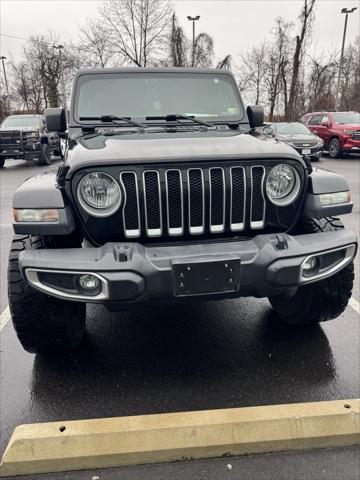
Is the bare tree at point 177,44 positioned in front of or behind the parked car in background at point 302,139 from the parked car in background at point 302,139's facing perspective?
behind

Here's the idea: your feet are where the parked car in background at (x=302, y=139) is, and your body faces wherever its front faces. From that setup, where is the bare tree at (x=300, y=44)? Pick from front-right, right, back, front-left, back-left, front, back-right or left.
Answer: back-left

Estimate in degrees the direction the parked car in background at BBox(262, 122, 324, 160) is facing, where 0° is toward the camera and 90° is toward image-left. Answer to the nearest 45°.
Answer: approximately 315°

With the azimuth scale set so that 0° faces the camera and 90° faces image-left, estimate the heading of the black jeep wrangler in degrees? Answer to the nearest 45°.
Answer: approximately 0°

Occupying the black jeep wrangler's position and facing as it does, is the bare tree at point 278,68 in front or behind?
behind

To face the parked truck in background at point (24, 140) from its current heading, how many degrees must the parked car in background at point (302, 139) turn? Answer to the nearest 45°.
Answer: approximately 135° to its right

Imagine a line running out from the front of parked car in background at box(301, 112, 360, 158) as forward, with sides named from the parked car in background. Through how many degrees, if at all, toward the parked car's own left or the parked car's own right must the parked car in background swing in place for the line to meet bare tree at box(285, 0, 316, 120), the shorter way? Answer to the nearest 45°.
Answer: approximately 135° to the parked car's own left

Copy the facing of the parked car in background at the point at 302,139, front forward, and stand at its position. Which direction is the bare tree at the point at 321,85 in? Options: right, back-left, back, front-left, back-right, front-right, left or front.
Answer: back-left

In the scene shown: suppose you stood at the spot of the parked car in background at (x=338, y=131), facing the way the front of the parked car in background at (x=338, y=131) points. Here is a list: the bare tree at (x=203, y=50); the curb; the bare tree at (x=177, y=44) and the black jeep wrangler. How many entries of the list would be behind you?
2

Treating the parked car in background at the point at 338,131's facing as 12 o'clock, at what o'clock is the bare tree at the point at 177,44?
The bare tree is roughly at 6 o'clock from the parked car in background.

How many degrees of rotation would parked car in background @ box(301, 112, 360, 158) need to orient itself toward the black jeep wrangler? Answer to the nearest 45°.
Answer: approximately 45° to its right

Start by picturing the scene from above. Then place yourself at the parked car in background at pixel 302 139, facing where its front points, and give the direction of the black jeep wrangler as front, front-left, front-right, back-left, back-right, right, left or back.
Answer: front-right

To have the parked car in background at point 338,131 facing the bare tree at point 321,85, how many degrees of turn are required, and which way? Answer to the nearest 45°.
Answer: approximately 135° to its left

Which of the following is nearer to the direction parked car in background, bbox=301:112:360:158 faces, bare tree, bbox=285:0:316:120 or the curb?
the curb

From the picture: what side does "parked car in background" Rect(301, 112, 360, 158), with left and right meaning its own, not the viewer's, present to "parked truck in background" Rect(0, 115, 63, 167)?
right

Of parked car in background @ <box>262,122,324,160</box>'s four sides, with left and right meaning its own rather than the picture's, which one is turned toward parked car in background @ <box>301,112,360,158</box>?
left

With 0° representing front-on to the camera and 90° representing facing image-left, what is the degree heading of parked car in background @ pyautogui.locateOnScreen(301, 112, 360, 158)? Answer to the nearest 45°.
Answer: approximately 315°
